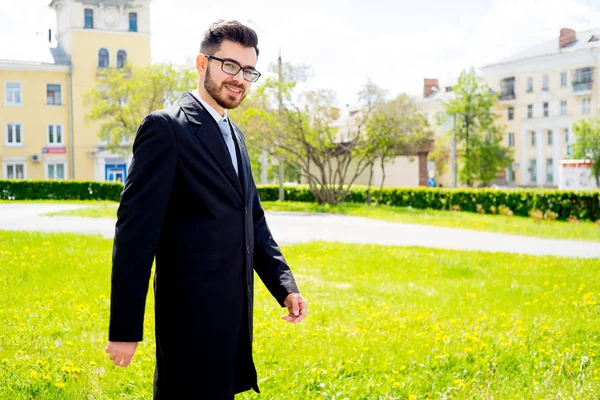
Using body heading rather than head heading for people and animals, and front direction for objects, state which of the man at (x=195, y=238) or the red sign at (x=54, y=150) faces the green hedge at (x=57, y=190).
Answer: the red sign

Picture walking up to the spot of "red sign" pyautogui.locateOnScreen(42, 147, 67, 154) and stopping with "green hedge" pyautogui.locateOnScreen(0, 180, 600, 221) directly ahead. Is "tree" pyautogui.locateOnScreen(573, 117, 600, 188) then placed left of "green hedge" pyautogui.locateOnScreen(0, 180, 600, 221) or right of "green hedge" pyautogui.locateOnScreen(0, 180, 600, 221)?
left

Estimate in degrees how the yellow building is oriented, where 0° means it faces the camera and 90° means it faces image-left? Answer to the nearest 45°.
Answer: approximately 0°

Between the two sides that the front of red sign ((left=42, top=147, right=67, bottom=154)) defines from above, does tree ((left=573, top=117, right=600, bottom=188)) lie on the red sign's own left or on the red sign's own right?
on the red sign's own left

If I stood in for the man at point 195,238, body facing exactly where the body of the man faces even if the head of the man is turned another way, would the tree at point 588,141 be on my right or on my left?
on my left

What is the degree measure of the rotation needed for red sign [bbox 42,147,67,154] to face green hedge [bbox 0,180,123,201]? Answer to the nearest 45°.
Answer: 0° — it already faces it

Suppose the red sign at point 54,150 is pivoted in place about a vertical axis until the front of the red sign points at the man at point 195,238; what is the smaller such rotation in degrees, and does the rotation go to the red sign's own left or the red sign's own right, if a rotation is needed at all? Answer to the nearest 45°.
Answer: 0° — it already faces them
